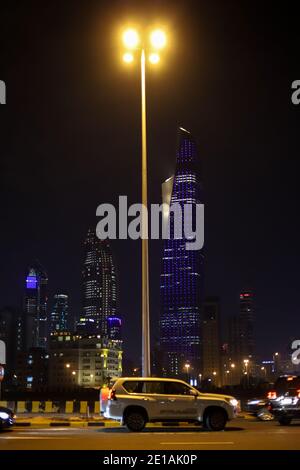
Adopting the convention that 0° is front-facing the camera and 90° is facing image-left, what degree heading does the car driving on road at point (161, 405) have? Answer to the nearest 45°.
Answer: approximately 270°

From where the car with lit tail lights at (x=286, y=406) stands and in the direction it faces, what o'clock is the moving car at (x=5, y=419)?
the moving car at (x=5, y=419) is roughly at 5 o'clock from the car with lit tail lights at (x=286, y=406).

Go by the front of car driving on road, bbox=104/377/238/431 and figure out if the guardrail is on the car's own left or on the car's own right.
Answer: on the car's own left

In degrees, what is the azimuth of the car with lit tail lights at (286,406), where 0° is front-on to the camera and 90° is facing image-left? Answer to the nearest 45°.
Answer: approximately 270°

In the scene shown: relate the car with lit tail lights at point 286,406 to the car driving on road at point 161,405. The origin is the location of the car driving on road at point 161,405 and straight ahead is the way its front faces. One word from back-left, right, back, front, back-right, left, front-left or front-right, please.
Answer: front-left
